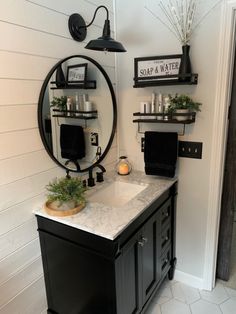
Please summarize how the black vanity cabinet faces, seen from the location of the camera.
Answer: facing the viewer and to the right of the viewer

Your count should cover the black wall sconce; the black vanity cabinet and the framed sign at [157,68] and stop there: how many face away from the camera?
0

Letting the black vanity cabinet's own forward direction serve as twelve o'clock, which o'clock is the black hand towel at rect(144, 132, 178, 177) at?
The black hand towel is roughly at 9 o'clock from the black vanity cabinet.

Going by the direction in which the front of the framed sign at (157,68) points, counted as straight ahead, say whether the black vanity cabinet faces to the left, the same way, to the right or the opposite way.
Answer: to the left

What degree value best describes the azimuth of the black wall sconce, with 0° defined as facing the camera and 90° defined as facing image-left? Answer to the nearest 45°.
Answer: approximately 315°

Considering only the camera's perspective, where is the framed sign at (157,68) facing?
facing the viewer and to the left of the viewer

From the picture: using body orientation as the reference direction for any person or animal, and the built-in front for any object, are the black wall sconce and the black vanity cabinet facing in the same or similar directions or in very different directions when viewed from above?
same or similar directions

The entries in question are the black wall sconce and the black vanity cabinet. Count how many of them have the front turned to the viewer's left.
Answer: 0
